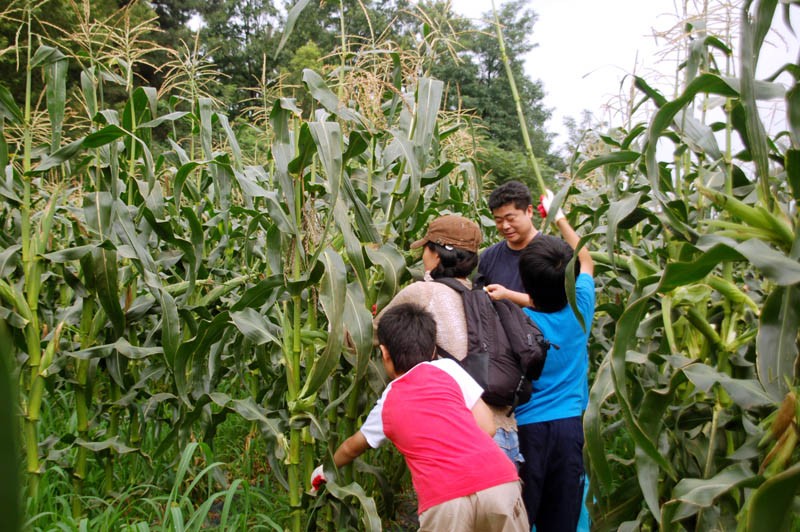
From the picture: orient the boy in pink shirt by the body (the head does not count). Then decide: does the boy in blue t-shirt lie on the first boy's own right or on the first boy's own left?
on the first boy's own right

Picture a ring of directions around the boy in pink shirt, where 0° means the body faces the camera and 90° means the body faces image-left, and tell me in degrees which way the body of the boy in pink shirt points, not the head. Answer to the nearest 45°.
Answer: approximately 135°

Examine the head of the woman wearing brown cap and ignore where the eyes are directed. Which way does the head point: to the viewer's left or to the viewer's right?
to the viewer's left

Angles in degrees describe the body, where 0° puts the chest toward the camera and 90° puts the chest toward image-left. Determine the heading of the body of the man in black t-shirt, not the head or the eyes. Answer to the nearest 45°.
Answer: approximately 45°

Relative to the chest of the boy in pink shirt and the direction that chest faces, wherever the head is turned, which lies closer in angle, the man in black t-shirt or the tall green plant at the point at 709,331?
the man in black t-shirt

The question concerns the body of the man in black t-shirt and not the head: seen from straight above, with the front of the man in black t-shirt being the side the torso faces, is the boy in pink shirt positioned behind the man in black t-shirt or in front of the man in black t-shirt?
in front

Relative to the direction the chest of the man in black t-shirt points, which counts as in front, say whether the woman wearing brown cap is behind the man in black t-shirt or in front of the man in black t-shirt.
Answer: in front

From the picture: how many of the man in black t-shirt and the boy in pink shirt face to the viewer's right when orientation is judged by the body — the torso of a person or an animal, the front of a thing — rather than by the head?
0

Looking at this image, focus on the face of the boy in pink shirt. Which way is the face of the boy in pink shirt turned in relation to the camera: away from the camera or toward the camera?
away from the camera
